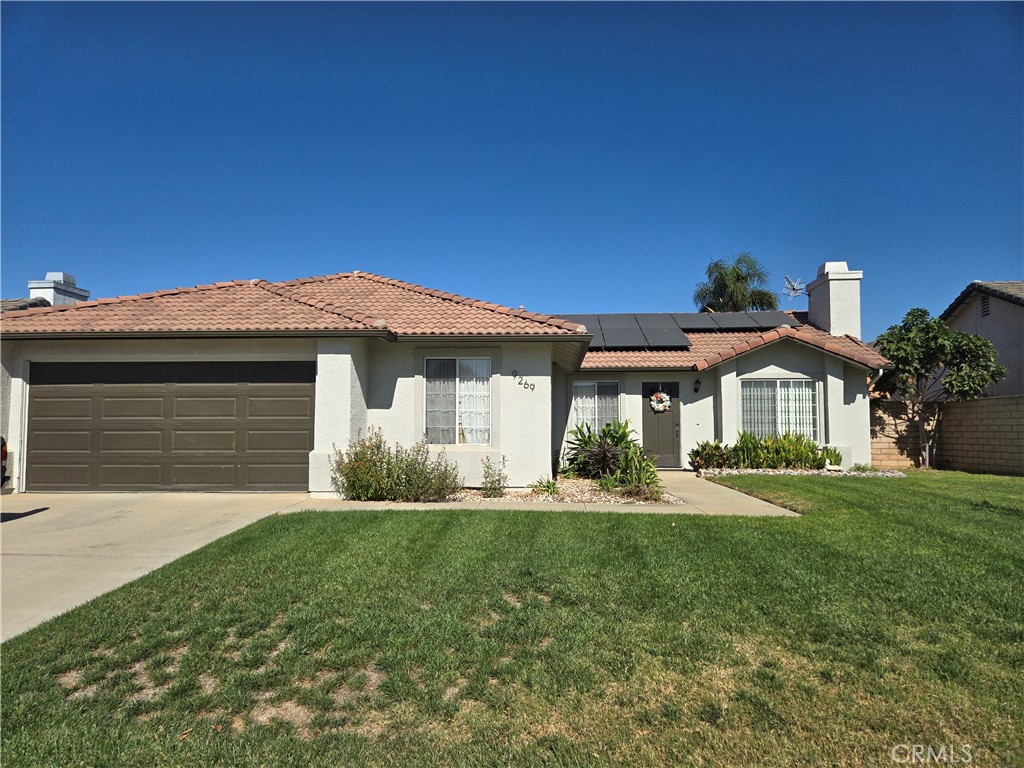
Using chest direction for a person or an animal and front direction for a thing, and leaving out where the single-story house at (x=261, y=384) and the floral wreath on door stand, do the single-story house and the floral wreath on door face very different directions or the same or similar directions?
same or similar directions

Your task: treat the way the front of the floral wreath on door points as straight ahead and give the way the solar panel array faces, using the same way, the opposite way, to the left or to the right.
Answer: the same way

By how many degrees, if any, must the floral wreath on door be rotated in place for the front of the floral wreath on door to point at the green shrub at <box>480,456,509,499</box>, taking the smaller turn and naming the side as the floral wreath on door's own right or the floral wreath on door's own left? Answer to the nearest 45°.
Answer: approximately 45° to the floral wreath on door's own right

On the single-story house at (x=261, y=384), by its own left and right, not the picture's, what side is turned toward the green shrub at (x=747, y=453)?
left

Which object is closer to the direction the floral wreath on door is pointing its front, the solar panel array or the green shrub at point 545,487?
the green shrub

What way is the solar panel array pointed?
toward the camera

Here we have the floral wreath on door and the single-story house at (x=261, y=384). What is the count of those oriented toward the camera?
2

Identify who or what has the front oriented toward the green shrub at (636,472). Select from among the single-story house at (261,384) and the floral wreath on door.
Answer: the floral wreath on door

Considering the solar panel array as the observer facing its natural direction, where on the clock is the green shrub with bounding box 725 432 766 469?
The green shrub is roughly at 11 o'clock from the solar panel array.

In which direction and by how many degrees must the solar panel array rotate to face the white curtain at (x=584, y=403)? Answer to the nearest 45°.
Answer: approximately 45° to its right

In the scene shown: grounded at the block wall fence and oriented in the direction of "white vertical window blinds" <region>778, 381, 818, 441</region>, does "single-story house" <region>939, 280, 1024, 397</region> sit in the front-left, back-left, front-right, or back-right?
back-right

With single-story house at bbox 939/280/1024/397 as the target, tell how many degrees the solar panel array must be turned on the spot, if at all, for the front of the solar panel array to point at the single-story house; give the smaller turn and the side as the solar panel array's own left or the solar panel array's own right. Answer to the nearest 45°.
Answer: approximately 90° to the solar panel array's own left

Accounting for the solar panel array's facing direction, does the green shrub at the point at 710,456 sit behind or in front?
in front

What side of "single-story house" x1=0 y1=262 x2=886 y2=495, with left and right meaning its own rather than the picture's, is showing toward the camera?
front

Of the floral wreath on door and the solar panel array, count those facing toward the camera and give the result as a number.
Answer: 2
